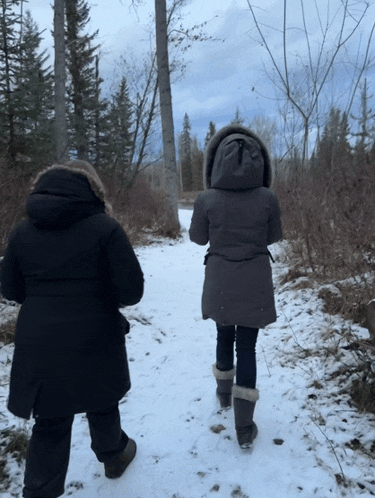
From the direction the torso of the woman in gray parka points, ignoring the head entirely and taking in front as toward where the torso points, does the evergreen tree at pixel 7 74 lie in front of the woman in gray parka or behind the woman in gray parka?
in front

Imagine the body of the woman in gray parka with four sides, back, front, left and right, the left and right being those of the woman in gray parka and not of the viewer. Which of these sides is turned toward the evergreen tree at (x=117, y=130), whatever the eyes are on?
front

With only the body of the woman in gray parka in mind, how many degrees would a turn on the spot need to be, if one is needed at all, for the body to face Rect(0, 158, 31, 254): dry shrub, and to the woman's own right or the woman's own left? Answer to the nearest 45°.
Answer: approximately 45° to the woman's own left

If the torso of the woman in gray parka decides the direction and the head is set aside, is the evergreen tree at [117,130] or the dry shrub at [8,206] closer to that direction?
the evergreen tree

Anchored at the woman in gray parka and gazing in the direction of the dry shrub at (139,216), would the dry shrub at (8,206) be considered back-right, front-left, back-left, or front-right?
front-left

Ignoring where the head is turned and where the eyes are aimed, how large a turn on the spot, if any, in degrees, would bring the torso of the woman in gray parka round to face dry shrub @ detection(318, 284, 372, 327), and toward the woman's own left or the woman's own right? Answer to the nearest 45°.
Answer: approximately 45° to the woman's own right

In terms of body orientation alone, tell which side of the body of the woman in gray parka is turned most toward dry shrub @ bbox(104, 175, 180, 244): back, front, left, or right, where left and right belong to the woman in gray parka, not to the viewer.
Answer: front

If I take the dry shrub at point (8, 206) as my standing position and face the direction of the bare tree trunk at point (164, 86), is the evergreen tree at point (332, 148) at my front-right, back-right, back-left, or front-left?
front-right

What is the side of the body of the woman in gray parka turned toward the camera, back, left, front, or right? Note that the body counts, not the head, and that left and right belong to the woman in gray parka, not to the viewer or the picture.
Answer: back

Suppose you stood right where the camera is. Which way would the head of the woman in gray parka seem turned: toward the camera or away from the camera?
away from the camera

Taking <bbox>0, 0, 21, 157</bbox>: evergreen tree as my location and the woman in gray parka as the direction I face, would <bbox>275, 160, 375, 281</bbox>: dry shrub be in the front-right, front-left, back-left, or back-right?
front-left

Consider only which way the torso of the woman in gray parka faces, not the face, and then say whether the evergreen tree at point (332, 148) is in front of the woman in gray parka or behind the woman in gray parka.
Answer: in front
